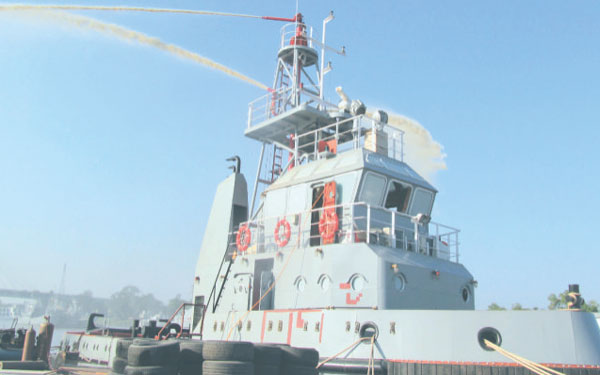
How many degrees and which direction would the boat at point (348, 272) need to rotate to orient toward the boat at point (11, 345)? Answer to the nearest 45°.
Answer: approximately 135° to its right

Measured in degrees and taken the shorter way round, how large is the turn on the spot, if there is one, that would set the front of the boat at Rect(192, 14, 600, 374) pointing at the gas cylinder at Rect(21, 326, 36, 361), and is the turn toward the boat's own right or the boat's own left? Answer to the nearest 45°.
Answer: approximately 135° to the boat's own right

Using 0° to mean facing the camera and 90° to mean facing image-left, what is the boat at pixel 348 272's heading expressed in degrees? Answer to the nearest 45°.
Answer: approximately 315°
